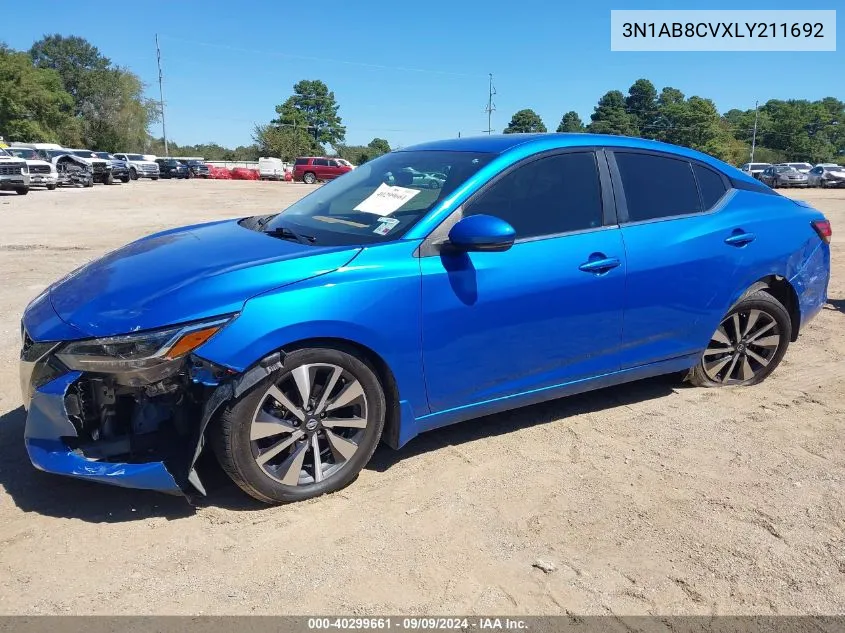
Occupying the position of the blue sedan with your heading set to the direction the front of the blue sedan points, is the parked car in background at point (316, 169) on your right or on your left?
on your right

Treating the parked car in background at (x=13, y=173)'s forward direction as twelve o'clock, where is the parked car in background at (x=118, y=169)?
the parked car in background at (x=118, y=169) is roughly at 8 o'clock from the parked car in background at (x=13, y=173).

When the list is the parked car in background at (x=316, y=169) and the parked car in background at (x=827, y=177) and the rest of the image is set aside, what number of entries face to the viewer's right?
1

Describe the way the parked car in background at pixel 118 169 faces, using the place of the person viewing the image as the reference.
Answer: facing the viewer and to the right of the viewer

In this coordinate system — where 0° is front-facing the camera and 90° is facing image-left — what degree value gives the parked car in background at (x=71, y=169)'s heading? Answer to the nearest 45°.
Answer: approximately 315°

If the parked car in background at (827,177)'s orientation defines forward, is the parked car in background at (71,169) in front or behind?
in front

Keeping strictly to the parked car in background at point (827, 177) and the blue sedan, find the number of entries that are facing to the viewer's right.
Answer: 0

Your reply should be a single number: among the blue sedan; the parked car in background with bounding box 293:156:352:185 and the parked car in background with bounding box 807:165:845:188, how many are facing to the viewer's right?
1

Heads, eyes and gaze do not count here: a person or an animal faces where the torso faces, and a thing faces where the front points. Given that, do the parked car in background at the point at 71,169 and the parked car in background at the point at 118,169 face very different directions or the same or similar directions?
same or similar directions

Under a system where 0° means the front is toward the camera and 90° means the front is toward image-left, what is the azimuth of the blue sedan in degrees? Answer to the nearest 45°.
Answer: approximately 45°

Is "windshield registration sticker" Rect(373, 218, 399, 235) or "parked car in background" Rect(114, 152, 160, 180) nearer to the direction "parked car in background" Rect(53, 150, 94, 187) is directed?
the windshield registration sticker

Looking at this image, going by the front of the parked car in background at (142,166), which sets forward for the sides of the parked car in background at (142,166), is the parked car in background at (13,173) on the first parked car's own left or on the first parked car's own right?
on the first parked car's own right

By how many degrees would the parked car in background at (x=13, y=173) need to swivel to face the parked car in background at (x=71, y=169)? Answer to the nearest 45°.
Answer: approximately 135° to its left

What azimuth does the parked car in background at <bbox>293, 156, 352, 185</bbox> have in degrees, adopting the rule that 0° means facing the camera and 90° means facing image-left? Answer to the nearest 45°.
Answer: approximately 270°

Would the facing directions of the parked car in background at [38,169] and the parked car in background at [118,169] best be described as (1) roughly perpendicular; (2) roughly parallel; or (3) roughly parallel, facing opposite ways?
roughly parallel

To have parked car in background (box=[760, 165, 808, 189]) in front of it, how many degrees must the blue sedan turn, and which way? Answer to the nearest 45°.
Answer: approximately 180°

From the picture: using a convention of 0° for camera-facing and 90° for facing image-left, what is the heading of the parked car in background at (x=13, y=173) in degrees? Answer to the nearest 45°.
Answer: approximately 315°

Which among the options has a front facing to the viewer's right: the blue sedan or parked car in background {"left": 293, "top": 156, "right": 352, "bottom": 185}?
the parked car in background
